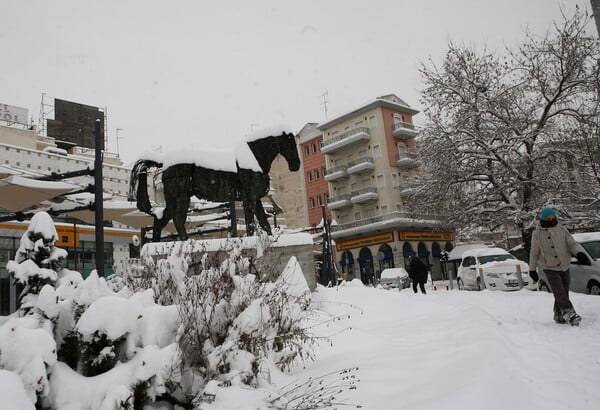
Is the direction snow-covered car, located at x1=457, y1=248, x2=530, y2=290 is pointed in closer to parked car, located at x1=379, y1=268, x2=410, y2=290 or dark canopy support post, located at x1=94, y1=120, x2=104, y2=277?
the dark canopy support post

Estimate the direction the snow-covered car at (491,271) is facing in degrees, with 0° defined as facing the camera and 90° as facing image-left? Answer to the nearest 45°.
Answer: approximately 315°

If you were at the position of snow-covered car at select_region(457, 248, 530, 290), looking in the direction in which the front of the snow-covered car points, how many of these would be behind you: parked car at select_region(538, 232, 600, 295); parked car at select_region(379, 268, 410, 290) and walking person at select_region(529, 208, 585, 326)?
1

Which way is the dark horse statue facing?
to the viewer's right

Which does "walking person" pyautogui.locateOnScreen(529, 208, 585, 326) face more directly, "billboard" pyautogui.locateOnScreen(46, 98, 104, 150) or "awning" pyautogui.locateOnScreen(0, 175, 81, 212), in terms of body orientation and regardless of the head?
the awning

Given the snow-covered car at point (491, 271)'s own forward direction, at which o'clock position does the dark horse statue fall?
The dark horse statue is roughly at 2 o'clock from the snow-covered car.

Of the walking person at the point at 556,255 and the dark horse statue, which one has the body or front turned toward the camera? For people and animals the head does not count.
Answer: the walking person

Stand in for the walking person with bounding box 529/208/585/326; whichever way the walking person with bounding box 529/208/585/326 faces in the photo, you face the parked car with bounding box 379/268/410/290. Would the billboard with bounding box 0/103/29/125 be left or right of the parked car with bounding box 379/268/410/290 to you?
left

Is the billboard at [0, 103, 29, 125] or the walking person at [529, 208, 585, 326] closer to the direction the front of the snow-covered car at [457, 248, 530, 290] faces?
the walking person

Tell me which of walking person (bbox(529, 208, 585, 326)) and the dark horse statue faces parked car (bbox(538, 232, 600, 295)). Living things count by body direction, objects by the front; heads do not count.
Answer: the dark horse statue

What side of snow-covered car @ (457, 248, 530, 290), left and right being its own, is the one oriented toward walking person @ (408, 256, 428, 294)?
right

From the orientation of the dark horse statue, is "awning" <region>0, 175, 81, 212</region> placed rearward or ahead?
rearward

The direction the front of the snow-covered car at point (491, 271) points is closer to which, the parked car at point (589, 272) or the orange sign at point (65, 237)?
the parked car

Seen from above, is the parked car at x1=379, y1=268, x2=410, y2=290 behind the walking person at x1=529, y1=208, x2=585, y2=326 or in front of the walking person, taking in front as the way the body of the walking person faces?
behind

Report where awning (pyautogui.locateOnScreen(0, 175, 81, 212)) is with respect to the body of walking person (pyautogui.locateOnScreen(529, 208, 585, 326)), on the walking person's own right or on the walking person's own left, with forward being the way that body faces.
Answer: on the walking person's own right

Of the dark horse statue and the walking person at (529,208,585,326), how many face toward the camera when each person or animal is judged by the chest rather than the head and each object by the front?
1

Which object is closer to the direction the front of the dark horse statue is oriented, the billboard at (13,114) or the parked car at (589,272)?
the parked car

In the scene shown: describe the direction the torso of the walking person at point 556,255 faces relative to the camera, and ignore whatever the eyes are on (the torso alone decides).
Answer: toward the camera

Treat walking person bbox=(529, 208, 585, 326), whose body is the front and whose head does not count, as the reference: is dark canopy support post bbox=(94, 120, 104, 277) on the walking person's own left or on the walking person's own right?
on the walking person's own right

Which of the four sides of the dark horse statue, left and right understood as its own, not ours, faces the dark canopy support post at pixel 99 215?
back
